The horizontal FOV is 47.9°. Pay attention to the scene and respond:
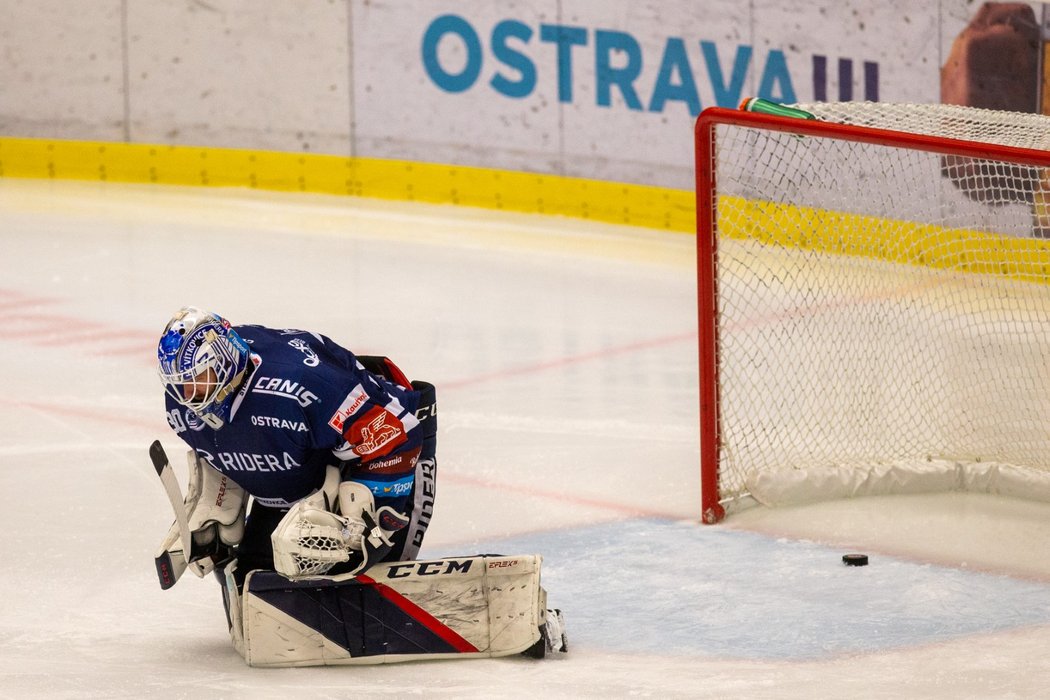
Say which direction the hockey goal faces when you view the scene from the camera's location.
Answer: facing the viewer and to the left of the viewer
